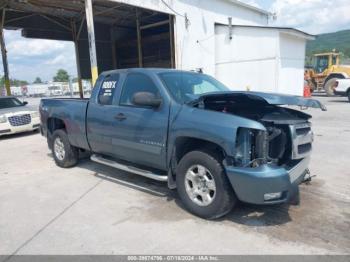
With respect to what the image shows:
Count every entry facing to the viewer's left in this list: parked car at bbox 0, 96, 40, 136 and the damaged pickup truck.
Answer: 0

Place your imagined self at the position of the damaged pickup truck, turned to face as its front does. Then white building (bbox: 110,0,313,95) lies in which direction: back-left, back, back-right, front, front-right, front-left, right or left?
back-left

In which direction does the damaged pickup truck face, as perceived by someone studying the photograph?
facing the viewer and to the right of the viewer

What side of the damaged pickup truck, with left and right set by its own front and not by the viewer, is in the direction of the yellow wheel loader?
left

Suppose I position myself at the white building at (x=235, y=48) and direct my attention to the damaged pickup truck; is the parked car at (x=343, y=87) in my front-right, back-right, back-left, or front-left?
back-left

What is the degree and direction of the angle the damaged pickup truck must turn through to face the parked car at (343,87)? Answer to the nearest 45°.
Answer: approximately 90° to its left

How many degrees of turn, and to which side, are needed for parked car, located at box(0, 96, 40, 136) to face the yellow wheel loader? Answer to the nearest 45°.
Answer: approximately 45° to its left

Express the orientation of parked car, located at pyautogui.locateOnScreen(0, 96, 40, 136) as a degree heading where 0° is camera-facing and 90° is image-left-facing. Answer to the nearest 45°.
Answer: approximately 315°

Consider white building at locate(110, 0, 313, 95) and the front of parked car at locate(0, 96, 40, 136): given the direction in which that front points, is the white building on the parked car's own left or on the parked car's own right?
on the parked car's own left
